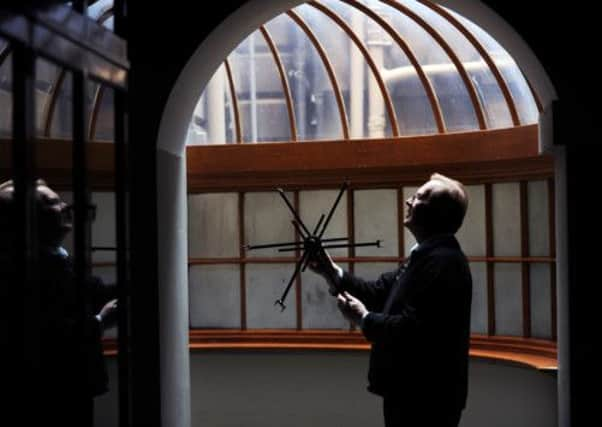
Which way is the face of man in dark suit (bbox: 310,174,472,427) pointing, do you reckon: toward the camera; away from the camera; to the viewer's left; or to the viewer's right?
to the viewer's left

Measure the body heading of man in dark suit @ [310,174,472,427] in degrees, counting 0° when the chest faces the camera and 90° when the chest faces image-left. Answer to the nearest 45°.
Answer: approximately 90°
